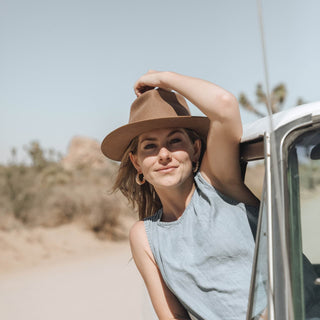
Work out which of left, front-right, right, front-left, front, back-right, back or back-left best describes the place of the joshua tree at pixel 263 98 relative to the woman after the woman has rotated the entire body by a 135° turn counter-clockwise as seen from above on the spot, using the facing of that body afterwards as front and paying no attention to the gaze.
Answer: front-left

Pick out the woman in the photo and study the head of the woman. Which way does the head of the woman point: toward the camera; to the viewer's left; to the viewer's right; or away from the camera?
toward the camera

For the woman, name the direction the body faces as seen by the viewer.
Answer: toward the camera

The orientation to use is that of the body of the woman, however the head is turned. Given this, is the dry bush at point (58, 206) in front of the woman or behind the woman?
behind
